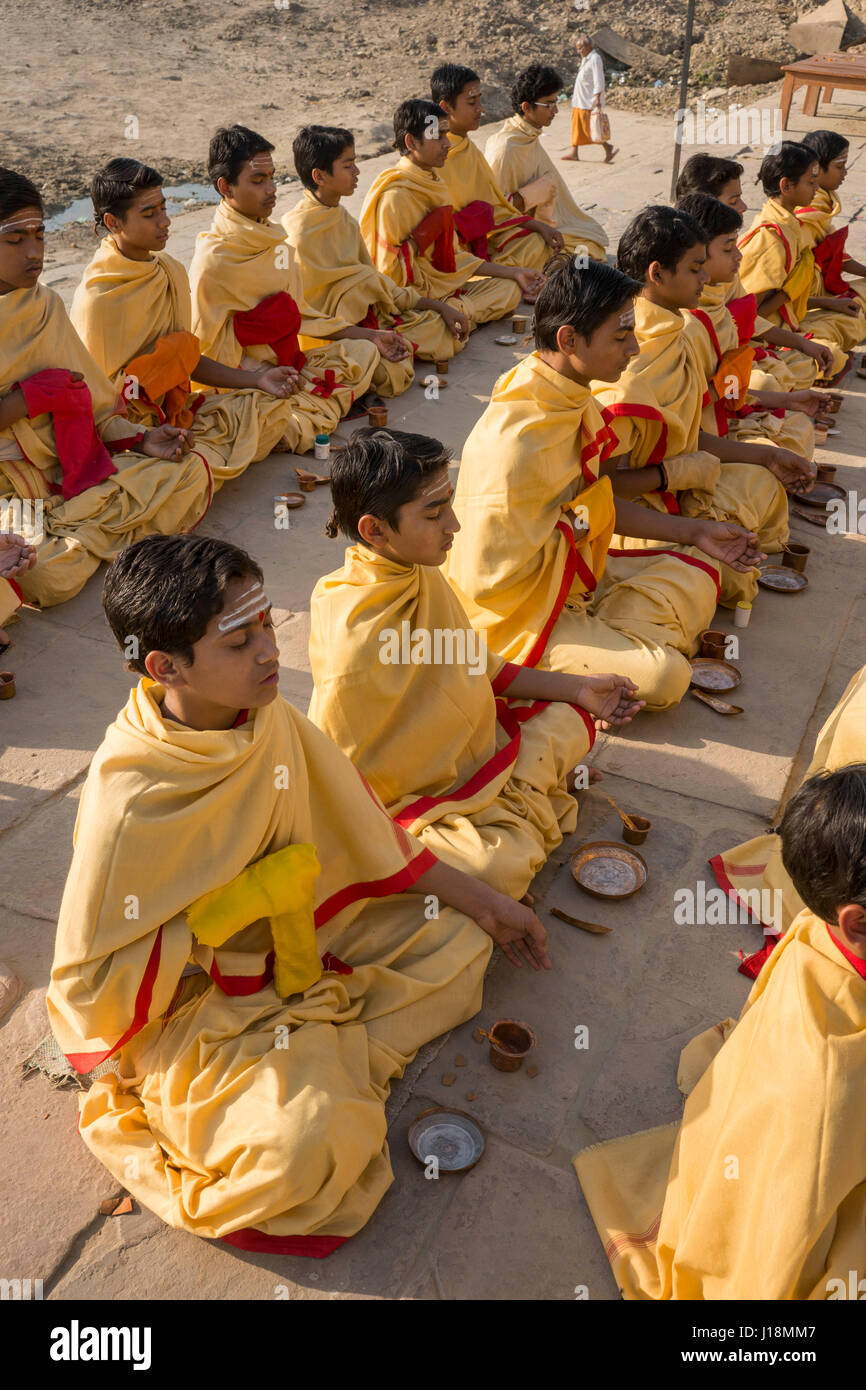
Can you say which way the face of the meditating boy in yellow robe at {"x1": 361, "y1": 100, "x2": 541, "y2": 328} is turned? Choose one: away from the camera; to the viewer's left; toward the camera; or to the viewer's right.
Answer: to the viewer's right

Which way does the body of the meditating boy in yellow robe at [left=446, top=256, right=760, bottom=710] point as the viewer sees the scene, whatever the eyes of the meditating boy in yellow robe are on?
to the viewer's right

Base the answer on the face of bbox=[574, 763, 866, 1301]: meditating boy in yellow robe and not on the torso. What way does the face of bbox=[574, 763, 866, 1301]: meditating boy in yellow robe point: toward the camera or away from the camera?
away from the camera

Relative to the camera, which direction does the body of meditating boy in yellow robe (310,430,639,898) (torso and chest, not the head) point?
to the viewer's right

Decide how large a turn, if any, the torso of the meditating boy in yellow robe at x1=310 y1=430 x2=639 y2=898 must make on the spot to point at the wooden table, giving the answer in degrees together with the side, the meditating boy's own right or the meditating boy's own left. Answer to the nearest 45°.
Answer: approximately 90° to the meditating boy's own left

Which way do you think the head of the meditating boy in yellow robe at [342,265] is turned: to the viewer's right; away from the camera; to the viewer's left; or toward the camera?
to the viewer's right

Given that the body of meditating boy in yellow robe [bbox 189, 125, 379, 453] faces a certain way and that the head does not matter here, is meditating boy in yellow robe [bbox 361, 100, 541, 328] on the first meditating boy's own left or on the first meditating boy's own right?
on the first meditating boy's own left

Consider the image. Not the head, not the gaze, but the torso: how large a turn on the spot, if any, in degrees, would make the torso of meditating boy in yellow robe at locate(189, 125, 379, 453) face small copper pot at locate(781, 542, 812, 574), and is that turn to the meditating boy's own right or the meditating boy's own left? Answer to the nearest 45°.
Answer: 0° — they already face it

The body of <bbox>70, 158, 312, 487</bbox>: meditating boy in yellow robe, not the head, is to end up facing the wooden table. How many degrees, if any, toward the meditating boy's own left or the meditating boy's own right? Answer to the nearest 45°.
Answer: approximately 90° to the meditating boy's own left

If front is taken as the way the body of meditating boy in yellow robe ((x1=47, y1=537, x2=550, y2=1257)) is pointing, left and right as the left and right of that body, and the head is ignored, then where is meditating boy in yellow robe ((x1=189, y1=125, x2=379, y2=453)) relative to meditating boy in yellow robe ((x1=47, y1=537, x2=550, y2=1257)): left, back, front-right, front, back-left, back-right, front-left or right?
back-left

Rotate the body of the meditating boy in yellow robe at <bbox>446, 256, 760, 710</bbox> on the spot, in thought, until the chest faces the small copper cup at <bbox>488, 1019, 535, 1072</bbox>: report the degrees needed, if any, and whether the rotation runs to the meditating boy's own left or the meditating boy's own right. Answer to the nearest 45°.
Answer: approximately 90° to the meditating boy's own right

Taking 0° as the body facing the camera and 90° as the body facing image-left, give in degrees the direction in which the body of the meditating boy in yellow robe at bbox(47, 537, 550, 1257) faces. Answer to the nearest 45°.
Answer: approximately 315°

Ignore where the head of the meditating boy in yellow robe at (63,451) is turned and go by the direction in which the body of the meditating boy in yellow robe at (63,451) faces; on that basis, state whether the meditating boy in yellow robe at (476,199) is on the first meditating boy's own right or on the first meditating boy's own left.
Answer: on the first meditating boy's own left

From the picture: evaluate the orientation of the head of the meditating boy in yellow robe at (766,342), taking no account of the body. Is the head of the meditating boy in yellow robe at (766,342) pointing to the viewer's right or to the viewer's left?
to the viewer's right
